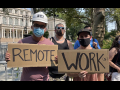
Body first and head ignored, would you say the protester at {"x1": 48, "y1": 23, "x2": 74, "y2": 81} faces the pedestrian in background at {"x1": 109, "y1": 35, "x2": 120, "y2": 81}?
no

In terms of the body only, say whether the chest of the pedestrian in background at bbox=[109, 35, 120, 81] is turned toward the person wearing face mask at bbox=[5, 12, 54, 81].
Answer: no

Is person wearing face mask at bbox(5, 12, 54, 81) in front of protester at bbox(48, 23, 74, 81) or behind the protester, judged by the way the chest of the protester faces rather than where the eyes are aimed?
in front

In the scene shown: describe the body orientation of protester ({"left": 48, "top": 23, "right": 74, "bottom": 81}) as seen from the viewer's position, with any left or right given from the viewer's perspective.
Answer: facing the viewer

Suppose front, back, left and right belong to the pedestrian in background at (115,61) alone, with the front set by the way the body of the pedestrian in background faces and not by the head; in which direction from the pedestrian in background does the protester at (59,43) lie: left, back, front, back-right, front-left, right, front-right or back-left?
back-right

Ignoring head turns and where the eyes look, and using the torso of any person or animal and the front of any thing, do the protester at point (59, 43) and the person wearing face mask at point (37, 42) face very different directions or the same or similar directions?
same or similar directions

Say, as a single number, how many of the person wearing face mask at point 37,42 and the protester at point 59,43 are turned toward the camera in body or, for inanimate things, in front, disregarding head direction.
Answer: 2

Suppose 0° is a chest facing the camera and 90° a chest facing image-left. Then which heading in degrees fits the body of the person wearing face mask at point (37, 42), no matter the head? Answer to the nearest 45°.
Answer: approximately 0°

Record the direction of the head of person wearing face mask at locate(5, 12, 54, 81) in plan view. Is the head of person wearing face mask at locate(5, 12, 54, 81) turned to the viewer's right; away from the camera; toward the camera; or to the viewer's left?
toward the camera

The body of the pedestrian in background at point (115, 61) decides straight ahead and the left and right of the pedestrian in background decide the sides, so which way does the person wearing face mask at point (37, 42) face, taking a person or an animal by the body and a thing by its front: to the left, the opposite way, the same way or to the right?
the same way

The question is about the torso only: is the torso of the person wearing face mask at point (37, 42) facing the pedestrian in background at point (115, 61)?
no

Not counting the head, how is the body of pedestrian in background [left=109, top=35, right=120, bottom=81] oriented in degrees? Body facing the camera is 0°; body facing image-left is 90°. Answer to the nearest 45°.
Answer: approximately 315°

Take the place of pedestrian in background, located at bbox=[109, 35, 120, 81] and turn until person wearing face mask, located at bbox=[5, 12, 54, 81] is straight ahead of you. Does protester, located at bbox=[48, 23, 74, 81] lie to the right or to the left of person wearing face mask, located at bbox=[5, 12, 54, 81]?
right
